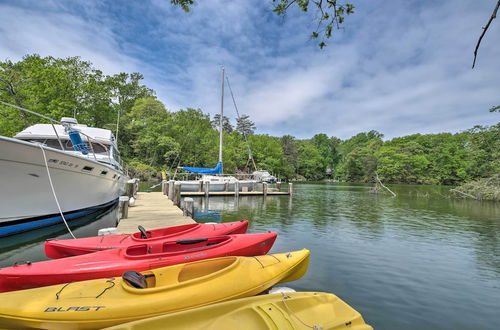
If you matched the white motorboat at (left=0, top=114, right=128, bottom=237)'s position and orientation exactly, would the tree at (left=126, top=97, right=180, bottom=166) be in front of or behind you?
behind

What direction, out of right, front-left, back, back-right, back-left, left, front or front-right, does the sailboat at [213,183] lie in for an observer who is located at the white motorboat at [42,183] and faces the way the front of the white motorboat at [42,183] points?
back

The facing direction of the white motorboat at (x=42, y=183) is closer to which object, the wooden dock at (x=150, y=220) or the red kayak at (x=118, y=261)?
the red kayak

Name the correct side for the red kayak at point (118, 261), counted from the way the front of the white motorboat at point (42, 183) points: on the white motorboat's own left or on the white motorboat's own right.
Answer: on the white motorboat's own left

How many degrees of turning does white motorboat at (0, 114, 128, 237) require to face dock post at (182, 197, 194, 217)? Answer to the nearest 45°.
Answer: approximately 135° to its left

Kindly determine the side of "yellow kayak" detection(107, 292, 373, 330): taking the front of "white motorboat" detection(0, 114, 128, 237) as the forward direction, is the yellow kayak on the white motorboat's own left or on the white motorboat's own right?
on the white motorboat's own left

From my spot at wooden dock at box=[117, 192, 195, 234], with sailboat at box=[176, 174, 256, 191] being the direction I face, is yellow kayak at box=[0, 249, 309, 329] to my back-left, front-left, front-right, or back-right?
back-right

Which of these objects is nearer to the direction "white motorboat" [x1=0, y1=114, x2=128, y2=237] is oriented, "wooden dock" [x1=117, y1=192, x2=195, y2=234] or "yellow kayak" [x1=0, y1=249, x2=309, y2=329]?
the yellow kayak

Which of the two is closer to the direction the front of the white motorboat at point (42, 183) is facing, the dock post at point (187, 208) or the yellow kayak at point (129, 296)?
the yellow kayak

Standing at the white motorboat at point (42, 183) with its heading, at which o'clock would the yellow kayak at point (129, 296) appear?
The yellow kayak is roughly at 10 o'clock from the white motorboat.

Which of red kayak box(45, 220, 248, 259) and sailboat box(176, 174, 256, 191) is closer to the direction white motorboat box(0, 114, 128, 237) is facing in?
the red kayak

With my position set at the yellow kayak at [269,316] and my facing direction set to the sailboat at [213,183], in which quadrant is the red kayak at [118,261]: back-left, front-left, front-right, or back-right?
front-left

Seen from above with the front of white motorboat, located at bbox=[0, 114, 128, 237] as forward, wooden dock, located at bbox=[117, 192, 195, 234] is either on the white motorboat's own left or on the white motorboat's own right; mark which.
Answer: on the white motorboat's own left

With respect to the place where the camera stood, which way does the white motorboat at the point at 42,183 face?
facing the viewer and to the left of the viewer
